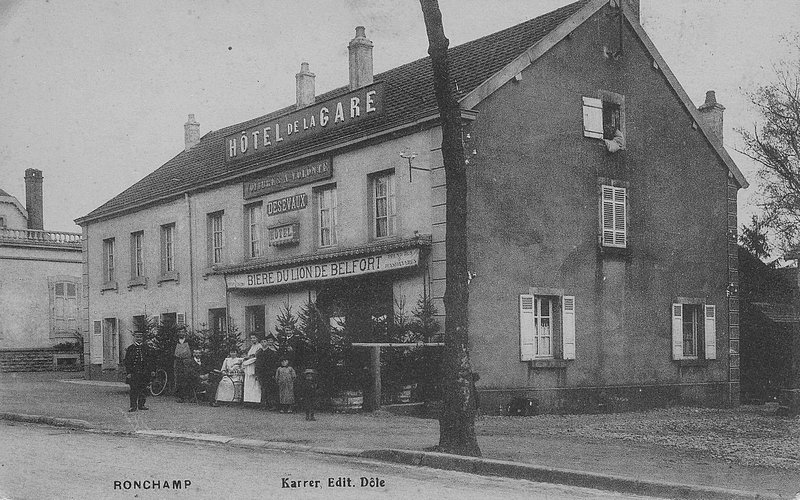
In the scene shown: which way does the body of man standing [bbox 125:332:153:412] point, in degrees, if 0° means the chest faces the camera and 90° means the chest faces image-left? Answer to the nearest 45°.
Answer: approximately 0°

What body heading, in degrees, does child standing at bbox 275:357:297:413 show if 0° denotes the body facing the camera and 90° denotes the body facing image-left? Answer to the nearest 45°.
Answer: approximately 0°
